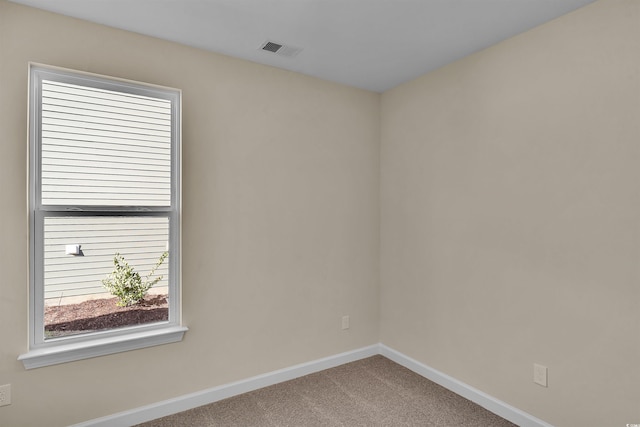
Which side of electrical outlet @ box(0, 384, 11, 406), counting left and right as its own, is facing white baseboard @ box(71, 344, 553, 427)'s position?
left

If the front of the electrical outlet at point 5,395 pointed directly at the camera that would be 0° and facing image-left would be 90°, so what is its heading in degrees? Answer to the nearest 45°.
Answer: approximately 0°

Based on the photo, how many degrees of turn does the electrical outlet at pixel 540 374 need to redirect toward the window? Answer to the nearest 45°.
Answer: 0° — it already faces it

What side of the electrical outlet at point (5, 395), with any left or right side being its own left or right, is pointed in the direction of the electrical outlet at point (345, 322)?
left

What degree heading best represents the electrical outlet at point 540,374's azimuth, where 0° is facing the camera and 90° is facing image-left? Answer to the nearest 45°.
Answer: approximately 45°

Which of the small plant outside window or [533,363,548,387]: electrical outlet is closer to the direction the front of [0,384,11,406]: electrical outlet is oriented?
the electrical outlet

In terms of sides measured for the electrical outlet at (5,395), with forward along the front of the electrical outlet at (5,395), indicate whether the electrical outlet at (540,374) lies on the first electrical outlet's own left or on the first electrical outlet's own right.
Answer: on the first electrical outlet's own left
